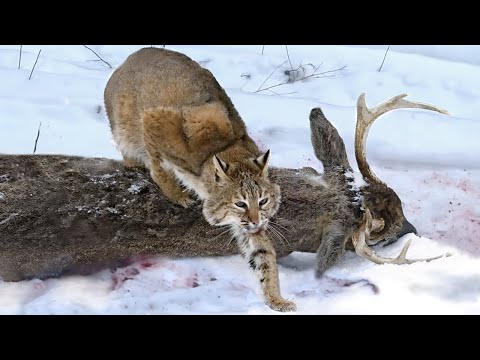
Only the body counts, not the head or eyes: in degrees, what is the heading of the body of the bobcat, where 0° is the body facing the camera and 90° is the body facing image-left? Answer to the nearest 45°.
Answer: approximately 315°
